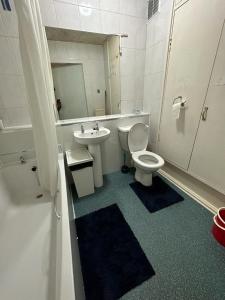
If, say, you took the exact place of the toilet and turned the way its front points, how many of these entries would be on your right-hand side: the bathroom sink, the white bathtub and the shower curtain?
3

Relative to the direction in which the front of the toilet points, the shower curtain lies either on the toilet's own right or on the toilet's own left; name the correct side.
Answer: on the toilet's own right

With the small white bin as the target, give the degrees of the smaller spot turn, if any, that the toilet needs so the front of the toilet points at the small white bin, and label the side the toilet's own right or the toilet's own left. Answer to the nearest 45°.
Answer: approximately 90° to the toilet's own right

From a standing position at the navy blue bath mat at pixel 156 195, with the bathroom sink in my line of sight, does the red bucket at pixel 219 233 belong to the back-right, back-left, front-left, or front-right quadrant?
back-left

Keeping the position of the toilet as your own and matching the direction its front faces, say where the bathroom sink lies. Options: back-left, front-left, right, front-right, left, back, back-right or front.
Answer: right

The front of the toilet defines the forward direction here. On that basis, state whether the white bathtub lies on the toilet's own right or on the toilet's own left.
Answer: on the toilet's own right

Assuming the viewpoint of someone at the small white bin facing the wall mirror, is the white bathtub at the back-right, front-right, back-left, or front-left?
back-left

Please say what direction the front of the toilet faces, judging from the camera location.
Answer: facing the viewer and to the right of the viewer
